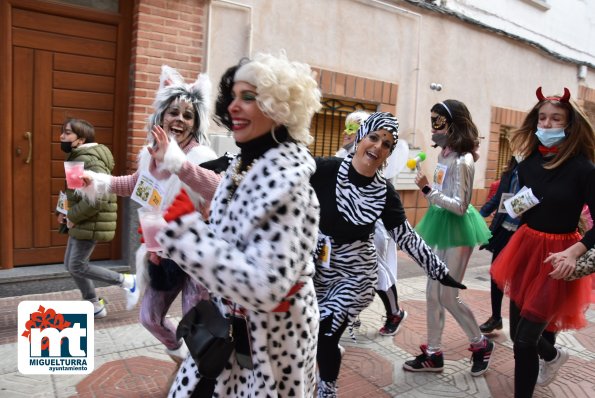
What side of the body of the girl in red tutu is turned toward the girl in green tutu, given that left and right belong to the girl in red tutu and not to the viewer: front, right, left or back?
right

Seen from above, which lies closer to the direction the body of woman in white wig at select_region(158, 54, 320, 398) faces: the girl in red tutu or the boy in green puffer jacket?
the boy in green puffer jacket

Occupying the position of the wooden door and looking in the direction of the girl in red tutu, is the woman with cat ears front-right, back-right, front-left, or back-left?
front-right

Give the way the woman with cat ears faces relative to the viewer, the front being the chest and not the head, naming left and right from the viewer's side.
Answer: facing the viewer and to the left of the viewer

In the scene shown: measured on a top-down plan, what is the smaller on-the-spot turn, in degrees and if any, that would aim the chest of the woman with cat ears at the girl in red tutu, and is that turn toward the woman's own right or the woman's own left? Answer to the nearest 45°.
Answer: approximately 135° to the woman's own left

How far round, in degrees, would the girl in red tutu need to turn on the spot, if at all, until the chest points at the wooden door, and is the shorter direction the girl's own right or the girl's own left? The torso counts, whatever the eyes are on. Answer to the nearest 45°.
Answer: approximately 45° to the girl's own right

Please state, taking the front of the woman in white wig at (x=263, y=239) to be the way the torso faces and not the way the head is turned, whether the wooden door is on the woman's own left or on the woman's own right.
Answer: on the woman's own right

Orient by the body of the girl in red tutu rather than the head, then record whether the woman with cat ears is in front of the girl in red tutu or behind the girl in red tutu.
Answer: in front

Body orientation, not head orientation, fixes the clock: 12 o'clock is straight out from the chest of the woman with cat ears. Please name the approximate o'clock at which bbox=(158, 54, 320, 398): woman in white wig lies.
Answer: The woman in white wig is roughly at 10 o'clock from the woman with cat ears.

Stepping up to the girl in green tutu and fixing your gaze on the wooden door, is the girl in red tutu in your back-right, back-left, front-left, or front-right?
back-left
